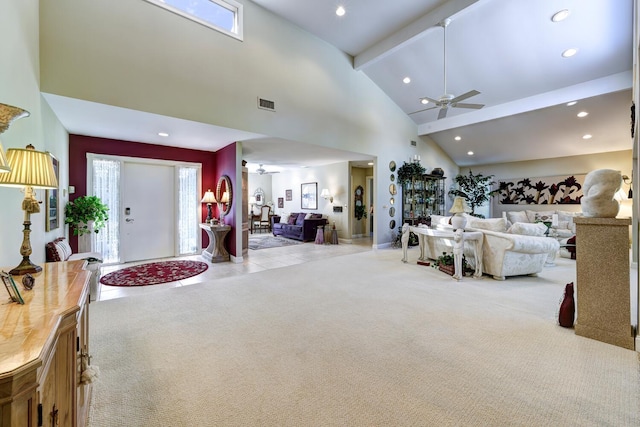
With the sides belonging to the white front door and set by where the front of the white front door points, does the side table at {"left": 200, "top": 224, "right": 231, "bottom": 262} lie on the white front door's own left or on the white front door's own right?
on the white front door's own left

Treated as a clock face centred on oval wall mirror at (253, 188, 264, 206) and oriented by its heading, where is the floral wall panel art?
The floral wall panel art is roughly at 10 o'clock from the oval wall mirror.

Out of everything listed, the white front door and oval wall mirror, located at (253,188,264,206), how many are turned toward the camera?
2

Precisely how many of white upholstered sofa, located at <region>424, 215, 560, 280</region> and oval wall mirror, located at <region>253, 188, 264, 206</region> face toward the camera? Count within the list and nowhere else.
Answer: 1

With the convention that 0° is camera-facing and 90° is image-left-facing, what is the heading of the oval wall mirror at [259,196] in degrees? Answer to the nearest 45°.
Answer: approximately 0°

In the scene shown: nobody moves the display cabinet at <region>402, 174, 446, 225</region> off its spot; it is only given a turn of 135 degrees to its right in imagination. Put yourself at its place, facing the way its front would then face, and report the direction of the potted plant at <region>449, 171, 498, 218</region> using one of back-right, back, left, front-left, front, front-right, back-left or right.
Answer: back-right

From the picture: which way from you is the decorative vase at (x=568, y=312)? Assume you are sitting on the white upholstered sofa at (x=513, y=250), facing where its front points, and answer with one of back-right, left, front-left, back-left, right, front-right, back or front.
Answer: back-right
